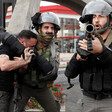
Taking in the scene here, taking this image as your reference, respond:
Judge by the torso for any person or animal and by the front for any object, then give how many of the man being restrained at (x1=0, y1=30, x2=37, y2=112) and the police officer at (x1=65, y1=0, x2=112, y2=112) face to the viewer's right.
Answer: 1

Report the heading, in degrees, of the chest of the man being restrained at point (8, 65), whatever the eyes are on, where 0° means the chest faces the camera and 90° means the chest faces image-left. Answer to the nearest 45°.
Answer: approximately 270°

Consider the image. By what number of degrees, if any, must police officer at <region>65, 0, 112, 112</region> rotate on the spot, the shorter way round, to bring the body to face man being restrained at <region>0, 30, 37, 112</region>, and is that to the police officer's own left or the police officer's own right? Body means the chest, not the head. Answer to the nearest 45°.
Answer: approximately 45° to the police officer's own right

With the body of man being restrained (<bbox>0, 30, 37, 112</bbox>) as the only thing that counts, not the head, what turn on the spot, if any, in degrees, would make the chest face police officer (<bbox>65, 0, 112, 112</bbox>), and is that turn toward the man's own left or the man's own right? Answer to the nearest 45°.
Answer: approximately 45° to the man's own right

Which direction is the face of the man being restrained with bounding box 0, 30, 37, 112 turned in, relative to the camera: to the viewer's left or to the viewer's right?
to the viewer's right

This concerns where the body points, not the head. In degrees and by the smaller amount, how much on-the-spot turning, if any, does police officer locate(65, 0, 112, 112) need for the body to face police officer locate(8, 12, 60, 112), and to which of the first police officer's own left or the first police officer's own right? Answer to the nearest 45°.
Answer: approximately 90° to the first police officer's own right
